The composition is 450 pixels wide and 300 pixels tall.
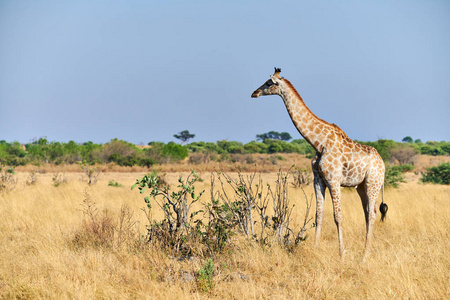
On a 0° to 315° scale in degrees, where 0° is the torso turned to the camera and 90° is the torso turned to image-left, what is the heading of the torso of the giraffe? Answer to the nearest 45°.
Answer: approximately 90°

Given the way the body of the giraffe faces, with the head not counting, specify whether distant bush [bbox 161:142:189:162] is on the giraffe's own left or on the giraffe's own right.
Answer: on the giraffe's own right

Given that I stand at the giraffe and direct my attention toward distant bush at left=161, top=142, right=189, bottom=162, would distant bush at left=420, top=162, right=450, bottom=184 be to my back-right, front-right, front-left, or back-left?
front-right

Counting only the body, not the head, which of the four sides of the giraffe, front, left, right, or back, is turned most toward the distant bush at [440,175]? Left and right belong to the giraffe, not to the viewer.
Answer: right
